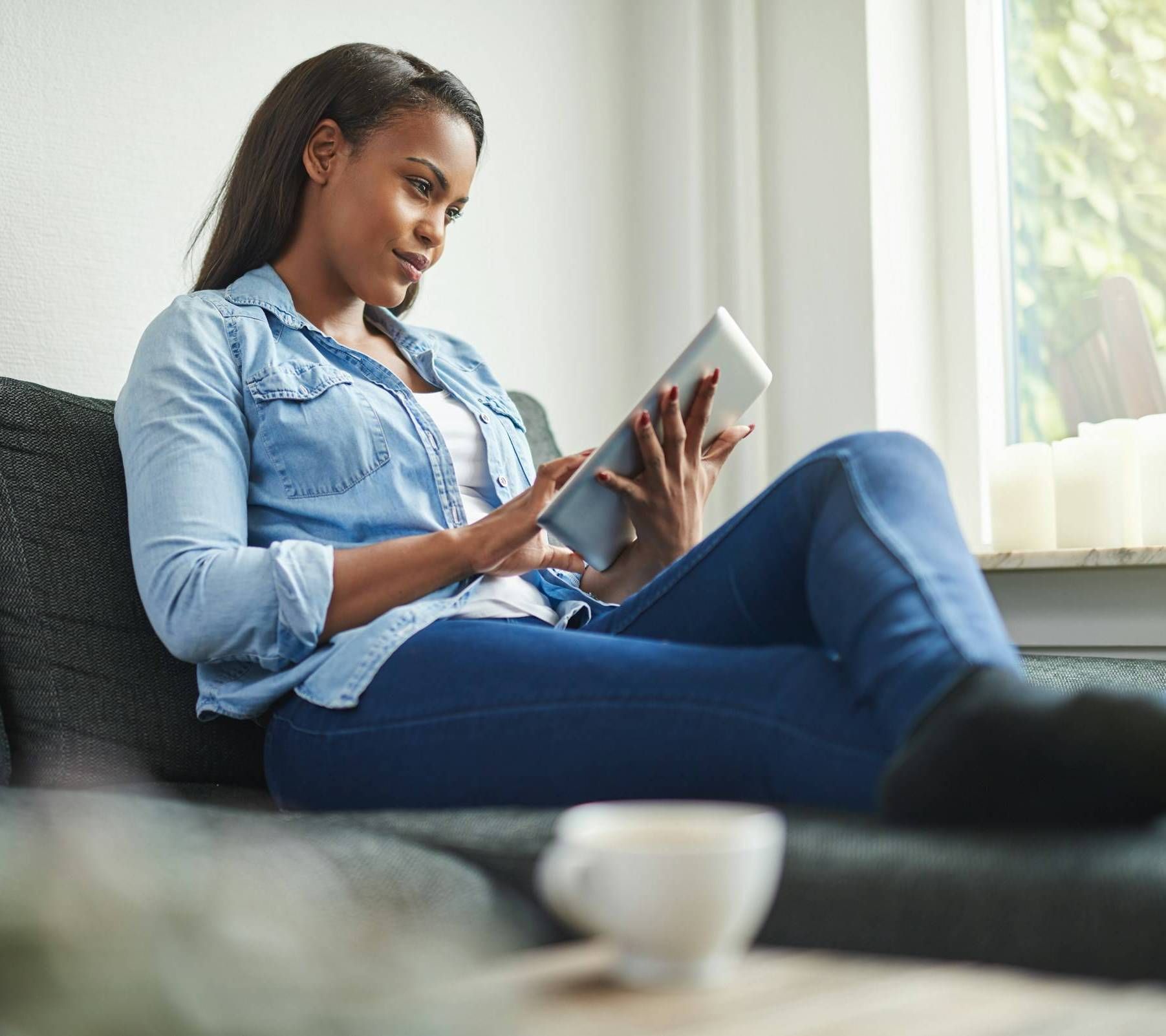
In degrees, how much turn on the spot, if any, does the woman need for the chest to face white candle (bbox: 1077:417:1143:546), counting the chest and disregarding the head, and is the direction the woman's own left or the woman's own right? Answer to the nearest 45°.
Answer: approximately 90° to the woman's own left

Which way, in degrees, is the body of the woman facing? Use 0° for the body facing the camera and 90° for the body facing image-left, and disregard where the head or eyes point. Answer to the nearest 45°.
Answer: approximately 315°

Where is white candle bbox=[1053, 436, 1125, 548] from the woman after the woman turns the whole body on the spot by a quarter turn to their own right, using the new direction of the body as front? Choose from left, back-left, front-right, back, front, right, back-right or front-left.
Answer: back

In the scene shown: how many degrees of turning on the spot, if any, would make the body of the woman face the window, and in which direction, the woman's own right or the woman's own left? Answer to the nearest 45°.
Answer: approximately 90° to the woman's own left

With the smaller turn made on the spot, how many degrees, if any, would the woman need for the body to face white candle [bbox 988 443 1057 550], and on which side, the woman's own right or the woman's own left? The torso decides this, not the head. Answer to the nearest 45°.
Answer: approximately 90° to the woman's own left

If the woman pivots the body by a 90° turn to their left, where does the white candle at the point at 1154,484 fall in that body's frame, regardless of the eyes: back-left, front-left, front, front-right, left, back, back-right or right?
front

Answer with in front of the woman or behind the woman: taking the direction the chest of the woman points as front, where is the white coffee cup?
in front
